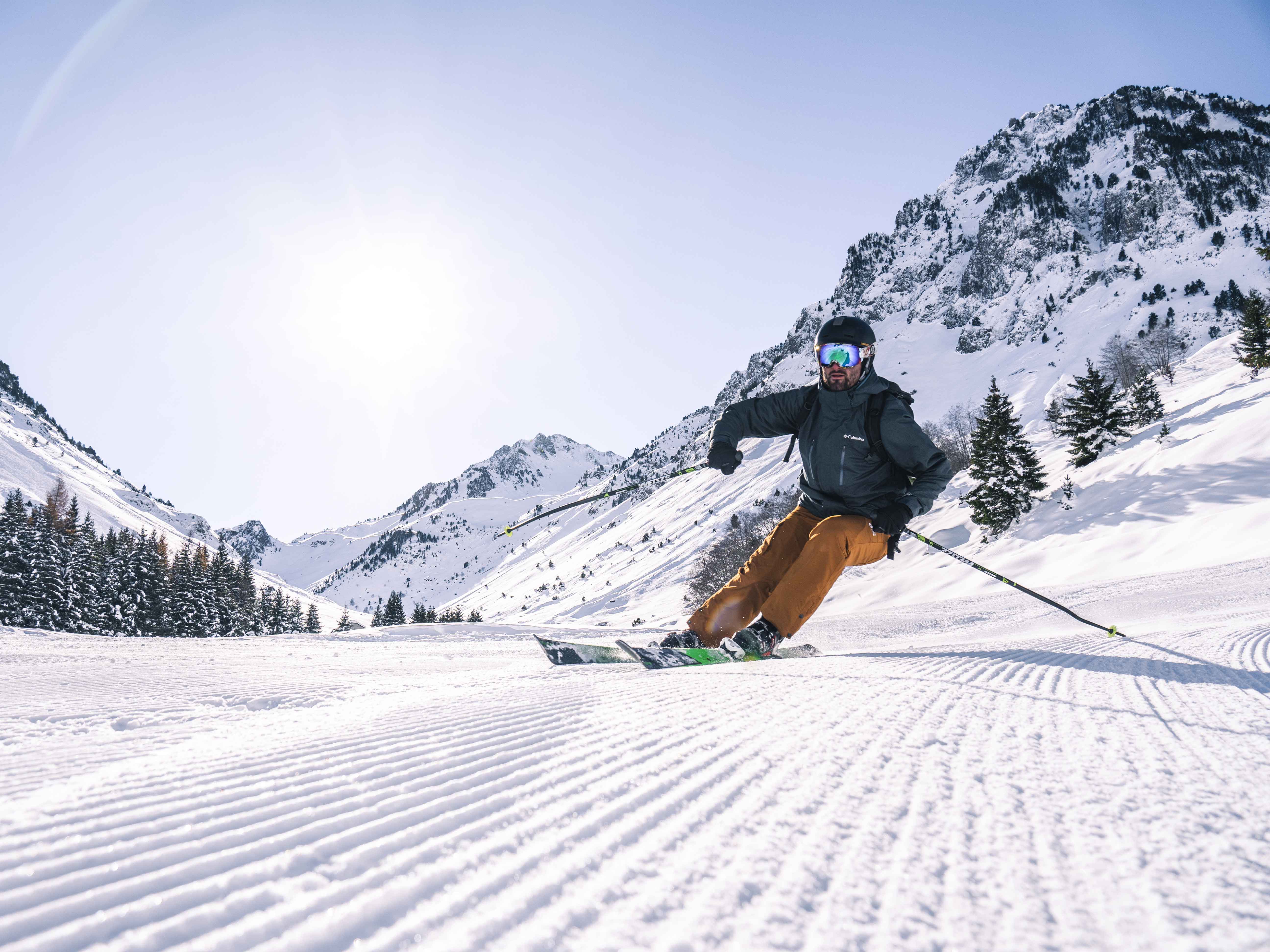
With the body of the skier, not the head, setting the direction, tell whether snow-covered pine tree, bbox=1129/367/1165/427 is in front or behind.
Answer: behind

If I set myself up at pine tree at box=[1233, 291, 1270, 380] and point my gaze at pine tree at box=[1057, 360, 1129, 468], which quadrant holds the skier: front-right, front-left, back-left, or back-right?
front-left

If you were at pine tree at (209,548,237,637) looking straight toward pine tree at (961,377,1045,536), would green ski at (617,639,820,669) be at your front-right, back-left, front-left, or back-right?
front-right

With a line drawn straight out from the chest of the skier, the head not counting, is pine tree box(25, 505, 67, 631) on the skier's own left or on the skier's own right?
on the skier's own right

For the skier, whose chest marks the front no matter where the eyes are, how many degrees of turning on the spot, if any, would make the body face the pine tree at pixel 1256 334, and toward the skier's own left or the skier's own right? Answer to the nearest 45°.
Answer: approximately 180°

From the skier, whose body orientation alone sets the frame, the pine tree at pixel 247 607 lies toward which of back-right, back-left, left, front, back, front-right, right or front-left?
right

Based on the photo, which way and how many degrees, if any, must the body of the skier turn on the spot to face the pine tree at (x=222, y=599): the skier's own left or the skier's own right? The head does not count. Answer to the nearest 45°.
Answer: approximately 90° to the skier's own right

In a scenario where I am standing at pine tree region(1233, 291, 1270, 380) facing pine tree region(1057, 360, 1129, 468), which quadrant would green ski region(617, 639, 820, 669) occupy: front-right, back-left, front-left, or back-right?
front-left

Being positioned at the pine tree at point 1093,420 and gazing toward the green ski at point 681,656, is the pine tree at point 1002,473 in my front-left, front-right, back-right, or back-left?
front-right
